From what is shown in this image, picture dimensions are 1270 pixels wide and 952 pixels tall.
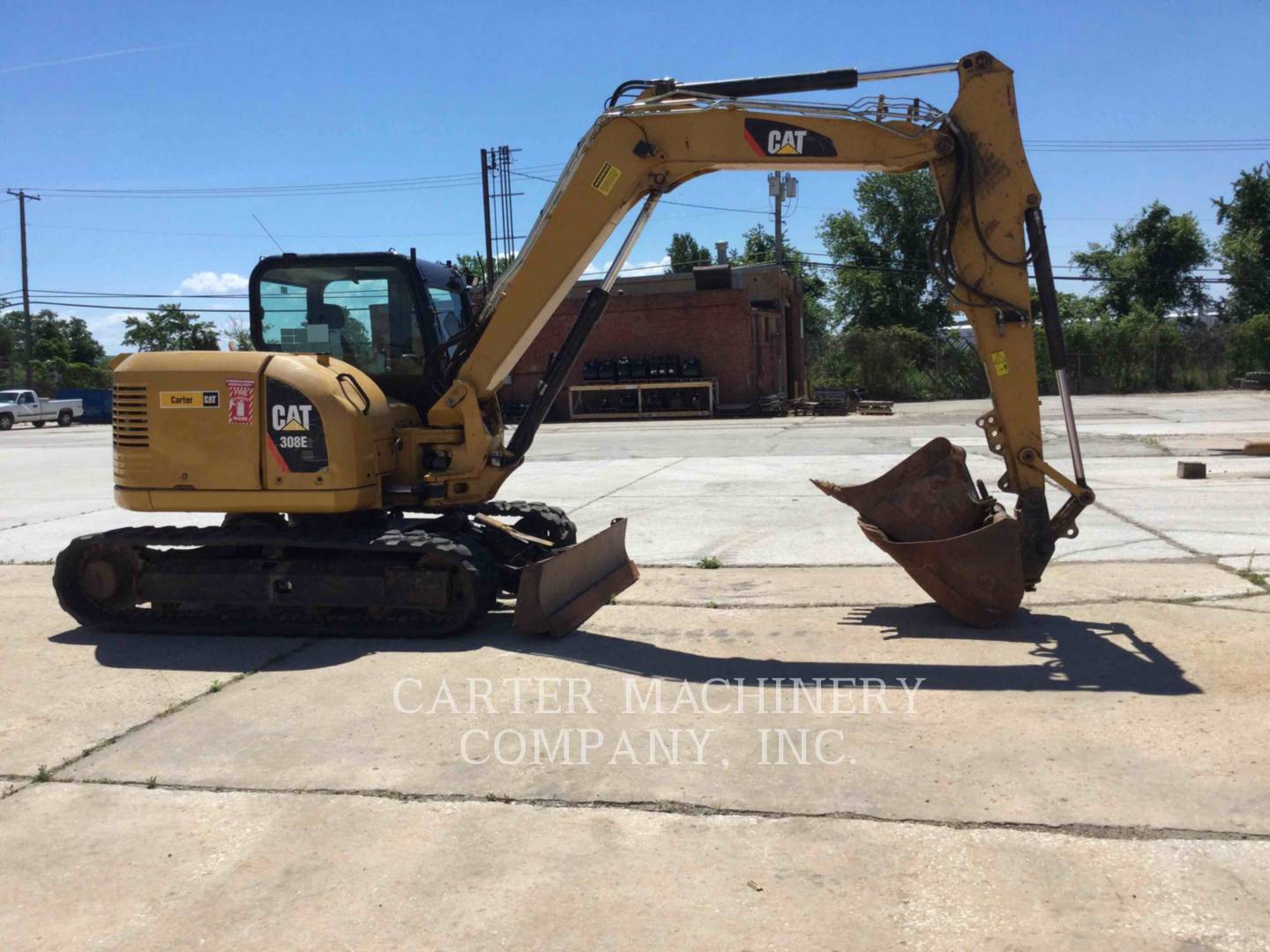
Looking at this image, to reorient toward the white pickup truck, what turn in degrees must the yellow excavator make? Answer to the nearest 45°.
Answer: approximately 135° to its left

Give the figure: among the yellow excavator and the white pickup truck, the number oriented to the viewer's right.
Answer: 1

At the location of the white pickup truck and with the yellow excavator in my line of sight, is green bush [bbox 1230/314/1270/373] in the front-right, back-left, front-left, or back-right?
front-left

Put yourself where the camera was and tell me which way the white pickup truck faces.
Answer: facing the viewer and to the left of the viewer

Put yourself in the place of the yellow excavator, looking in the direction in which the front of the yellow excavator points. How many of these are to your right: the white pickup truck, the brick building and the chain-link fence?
0

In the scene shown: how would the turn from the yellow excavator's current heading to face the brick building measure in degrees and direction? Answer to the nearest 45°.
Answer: approximately 90° to its left

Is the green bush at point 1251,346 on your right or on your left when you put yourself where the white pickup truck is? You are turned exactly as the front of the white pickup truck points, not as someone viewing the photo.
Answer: on your left

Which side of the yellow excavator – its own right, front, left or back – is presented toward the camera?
right

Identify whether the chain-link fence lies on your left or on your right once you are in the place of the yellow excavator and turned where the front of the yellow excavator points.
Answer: on your left
